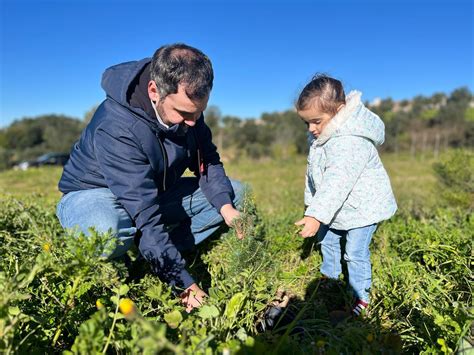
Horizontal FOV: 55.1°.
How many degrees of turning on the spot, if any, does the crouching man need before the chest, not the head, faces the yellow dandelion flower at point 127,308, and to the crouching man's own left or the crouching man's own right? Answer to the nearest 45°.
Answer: approximately 45° to the crouching man's own right

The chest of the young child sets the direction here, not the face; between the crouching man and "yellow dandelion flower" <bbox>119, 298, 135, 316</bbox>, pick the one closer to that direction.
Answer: the crouching man

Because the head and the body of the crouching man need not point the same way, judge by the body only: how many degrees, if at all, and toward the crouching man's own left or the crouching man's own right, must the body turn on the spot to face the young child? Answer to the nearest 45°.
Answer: approximately 45° to the crouching man's own left

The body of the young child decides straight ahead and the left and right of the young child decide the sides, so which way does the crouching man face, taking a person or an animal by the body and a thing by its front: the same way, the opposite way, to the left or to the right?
the opposite way

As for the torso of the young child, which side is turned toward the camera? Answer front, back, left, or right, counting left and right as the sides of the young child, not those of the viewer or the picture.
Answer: left

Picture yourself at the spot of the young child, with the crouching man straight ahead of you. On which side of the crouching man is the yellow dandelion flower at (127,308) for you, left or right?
left

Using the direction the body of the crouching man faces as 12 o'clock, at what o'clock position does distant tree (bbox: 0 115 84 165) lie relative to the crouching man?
The distant tree is roughly at 7 o'clock from the crouching man.

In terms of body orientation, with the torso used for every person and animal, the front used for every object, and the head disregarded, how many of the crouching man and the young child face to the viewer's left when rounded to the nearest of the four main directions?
1

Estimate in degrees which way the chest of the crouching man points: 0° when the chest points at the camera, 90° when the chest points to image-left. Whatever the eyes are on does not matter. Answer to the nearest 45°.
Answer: approximately 315°
